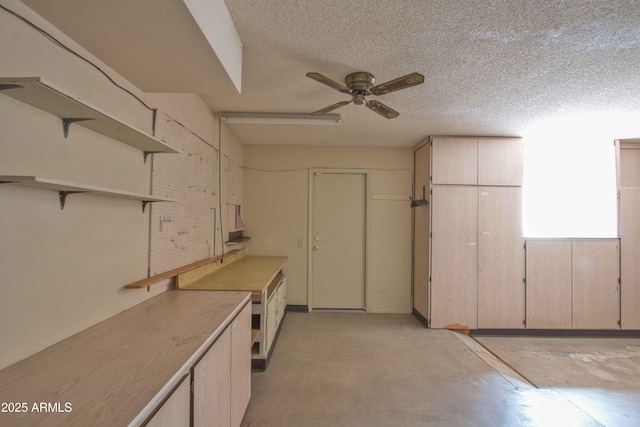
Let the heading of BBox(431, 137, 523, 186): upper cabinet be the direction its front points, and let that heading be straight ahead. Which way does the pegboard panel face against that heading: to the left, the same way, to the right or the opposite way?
to the left

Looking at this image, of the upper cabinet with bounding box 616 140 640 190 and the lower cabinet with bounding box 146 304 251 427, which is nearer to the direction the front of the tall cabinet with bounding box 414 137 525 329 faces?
the lower cabinet

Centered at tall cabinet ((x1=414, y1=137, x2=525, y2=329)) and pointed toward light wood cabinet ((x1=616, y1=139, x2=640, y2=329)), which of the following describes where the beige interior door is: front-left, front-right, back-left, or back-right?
back-left

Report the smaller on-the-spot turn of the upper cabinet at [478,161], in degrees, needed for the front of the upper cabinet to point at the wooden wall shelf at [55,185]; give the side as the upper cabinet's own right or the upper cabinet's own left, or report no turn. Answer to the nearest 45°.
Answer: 0° — it already faces it

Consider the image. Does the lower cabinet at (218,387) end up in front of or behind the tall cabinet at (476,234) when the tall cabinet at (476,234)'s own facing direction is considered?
in front

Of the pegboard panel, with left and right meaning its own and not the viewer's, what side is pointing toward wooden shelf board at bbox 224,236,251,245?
left

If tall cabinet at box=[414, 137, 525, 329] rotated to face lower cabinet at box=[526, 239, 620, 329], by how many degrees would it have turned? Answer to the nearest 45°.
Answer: approximately 135° to its left

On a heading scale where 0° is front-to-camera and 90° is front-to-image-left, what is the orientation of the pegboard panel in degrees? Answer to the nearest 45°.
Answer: approximately 315°

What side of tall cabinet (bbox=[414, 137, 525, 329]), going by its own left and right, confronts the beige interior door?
right

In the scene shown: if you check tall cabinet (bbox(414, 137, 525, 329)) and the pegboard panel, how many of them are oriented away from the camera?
0

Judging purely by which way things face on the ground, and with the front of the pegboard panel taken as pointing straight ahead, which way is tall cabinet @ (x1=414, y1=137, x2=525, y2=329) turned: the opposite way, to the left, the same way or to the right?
to the right

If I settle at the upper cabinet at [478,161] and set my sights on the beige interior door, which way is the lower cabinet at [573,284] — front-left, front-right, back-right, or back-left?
back-right

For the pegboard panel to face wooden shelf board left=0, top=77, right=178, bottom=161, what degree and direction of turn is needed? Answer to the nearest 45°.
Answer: approximately 45° to its right
